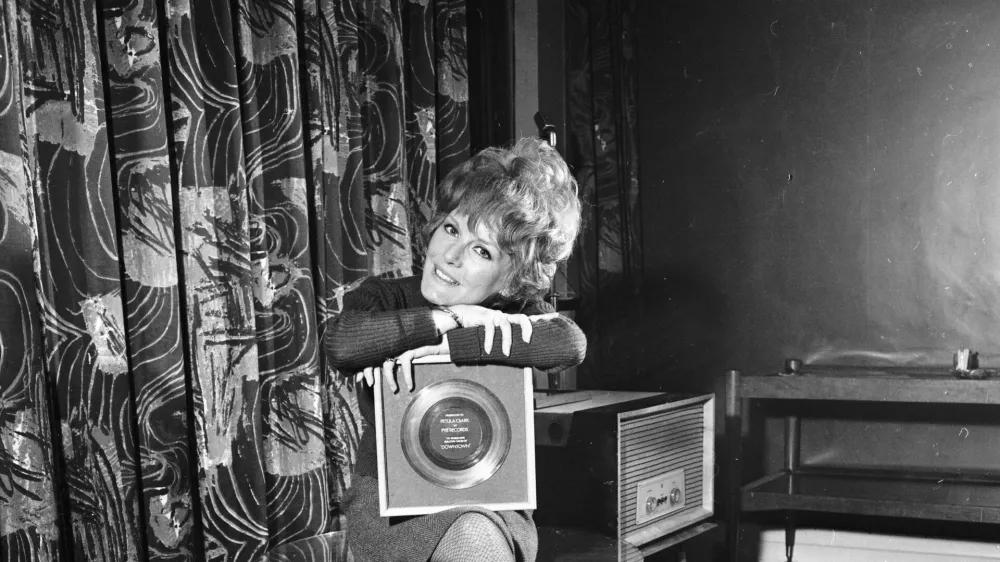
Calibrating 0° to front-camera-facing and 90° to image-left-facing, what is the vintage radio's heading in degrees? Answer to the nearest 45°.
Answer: approximately 315°

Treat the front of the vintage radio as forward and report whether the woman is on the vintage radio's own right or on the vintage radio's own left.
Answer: on the vintage radio's own right

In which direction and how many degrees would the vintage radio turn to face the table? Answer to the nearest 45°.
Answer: approximately 45° to its left
